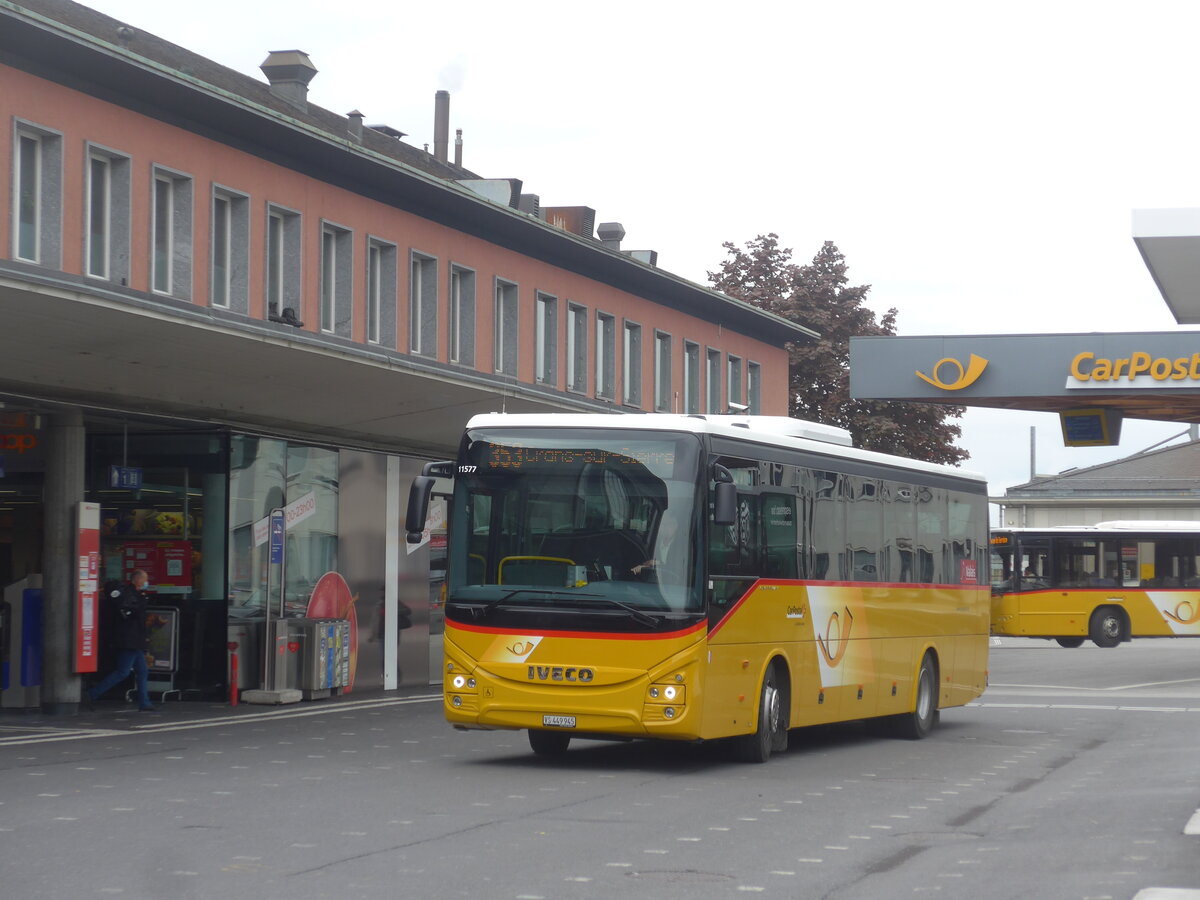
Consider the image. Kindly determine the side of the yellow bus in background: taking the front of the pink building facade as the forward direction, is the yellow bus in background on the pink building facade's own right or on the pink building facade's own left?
on the pink building facade's own left

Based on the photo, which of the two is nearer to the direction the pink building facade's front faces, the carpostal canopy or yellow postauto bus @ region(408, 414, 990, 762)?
the yellow postauto bus

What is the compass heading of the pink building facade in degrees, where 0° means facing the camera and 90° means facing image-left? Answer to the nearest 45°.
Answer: approximately 315°

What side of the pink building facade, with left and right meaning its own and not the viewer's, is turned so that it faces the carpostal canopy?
left
